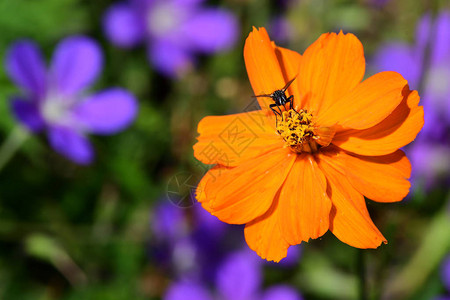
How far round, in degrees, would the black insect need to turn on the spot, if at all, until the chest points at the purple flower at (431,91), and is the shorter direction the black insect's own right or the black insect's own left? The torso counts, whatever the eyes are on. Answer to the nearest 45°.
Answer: approximately 135° to the black insect's own left

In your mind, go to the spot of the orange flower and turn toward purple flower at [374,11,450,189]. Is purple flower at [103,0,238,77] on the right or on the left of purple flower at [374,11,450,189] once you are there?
left
